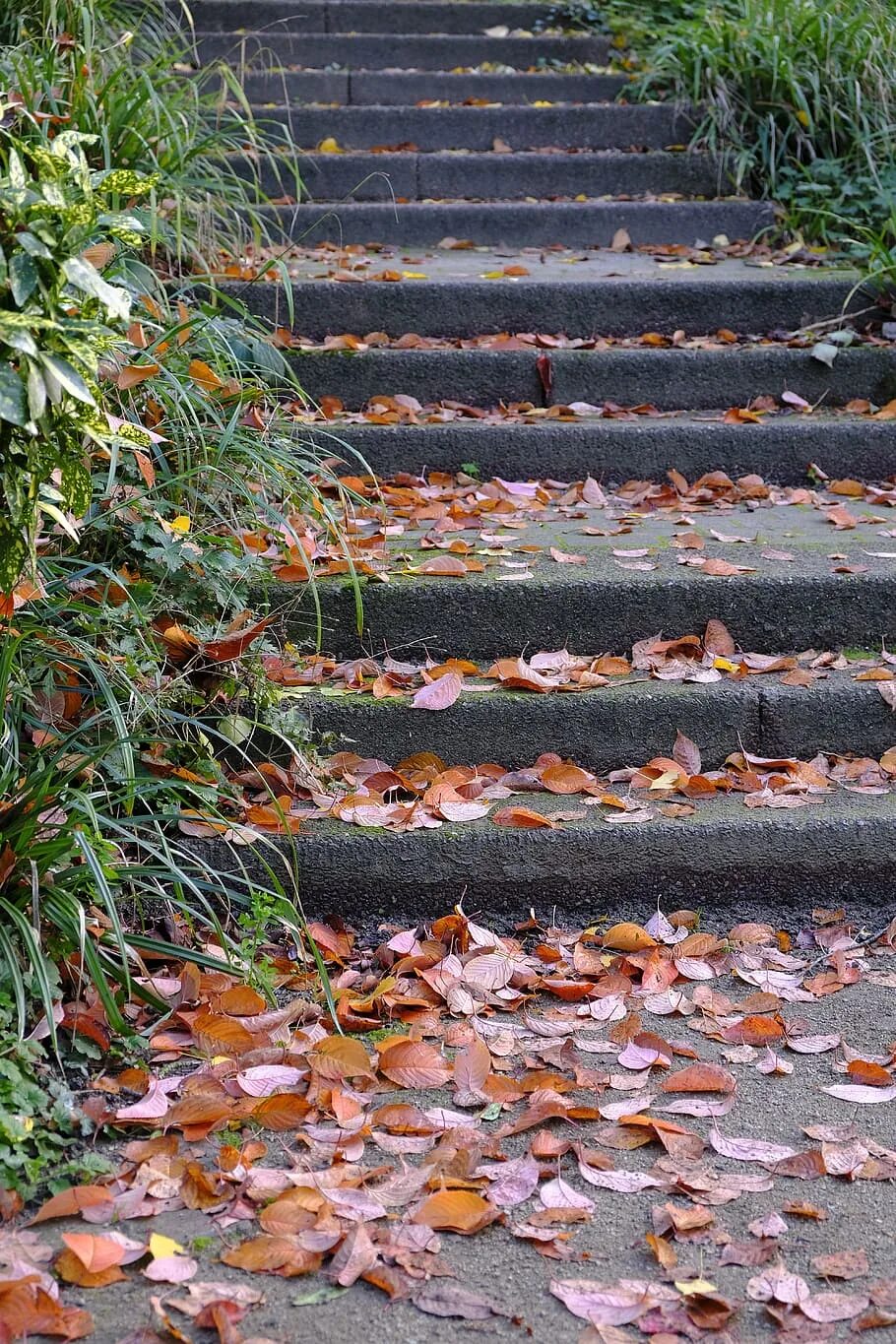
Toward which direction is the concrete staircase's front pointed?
toward the camera

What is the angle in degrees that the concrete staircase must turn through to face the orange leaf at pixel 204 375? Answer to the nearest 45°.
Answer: approximately 45° to its right

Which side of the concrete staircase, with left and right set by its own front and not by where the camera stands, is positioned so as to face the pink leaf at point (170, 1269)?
front

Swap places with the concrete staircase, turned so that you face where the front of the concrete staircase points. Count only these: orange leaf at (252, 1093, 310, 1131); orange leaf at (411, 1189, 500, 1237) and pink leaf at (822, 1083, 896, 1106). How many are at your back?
0

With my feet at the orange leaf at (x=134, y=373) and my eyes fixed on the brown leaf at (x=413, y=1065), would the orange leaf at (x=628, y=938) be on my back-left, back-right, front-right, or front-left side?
front-left

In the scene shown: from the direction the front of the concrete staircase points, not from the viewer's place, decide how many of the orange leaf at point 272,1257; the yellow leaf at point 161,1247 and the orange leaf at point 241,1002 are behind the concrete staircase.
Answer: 0

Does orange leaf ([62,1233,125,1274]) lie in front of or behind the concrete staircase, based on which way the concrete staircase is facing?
in front

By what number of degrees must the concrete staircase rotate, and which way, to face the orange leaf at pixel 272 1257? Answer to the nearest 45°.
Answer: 0° — it already faces it

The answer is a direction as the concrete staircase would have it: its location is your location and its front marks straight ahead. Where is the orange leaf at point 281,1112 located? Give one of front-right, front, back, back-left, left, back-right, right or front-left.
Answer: front

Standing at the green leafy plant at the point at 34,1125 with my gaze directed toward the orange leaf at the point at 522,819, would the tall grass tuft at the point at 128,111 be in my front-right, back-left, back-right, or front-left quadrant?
front-left

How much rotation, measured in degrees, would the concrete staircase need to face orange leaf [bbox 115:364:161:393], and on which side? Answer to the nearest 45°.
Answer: approximately 45° to its right

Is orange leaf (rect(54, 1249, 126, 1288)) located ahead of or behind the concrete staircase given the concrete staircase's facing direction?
ahead

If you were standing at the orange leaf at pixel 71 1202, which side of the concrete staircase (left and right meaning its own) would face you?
front

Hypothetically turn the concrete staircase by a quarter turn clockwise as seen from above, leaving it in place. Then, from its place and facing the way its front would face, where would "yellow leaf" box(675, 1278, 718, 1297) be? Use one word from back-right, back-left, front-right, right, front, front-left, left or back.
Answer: left

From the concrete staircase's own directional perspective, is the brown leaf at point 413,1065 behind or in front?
in front
